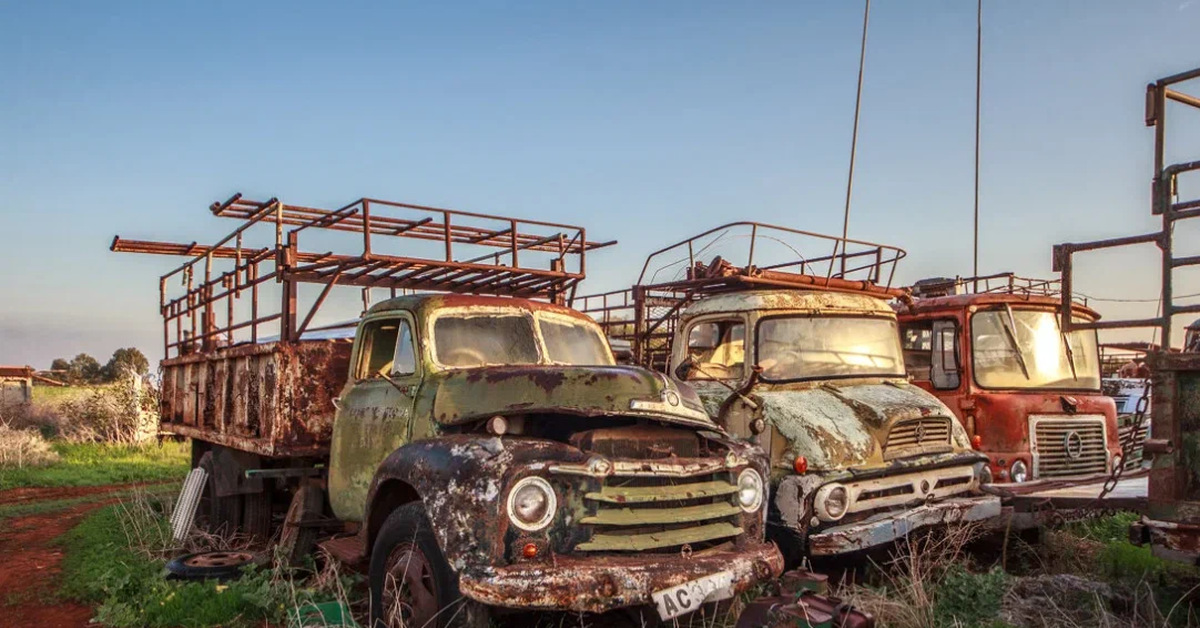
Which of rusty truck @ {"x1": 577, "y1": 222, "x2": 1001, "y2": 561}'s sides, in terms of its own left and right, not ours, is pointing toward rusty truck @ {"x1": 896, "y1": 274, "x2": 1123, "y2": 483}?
left

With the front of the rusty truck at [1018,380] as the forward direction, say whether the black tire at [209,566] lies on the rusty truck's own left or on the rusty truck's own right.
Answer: on the rusty truck's own right

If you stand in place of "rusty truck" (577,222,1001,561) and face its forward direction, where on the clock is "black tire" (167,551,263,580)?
The black tire is roughly at 4 o'clock from the rusty truck.

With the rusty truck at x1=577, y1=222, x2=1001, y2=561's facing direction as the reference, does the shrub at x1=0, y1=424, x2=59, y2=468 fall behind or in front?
behind

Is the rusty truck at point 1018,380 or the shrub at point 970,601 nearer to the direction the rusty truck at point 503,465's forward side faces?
the shrub

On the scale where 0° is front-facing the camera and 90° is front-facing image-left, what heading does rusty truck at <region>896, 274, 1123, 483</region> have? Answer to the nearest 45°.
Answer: approximately 315°

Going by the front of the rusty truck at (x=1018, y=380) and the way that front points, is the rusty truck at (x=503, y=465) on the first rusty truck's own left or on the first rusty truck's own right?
on the first rusty truck's own right

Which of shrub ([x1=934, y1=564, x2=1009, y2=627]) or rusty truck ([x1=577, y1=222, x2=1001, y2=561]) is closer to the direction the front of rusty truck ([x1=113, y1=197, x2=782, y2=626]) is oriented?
the shrub

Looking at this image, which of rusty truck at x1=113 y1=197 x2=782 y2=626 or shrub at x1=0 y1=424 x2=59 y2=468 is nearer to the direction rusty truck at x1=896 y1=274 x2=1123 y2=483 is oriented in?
the rusty truck

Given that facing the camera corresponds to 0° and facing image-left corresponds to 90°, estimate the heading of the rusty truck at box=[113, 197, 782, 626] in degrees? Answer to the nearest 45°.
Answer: approximately 315°
